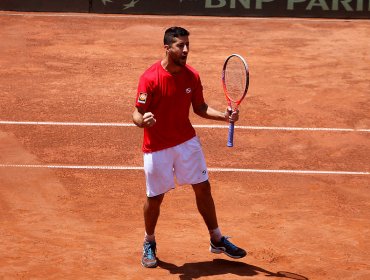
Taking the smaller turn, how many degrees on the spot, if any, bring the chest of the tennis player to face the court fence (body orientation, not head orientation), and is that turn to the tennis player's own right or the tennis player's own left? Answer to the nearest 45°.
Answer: approximately 135° to the tennis player's own left

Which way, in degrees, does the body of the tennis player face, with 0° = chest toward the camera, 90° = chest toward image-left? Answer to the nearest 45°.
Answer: approximately 315°
